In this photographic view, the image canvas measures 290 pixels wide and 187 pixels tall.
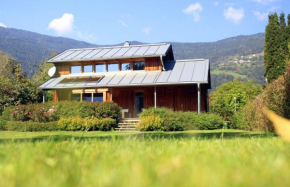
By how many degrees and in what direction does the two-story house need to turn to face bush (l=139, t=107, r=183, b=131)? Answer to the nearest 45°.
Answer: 0° — it already faces it

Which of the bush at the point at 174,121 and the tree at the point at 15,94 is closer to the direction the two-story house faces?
the bush

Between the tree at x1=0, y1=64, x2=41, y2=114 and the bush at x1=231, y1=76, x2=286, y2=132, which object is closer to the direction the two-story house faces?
the bush

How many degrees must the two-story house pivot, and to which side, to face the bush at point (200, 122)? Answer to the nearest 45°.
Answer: approximately 45° to its left

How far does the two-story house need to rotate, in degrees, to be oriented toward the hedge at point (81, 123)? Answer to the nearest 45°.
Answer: approximately 45° to its right

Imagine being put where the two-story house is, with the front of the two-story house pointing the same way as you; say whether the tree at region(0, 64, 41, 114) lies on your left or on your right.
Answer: on your right

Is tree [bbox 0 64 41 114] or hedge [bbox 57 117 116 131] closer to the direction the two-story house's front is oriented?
the hedge

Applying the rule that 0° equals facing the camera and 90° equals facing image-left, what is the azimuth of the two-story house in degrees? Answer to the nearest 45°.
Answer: approximately 0°
